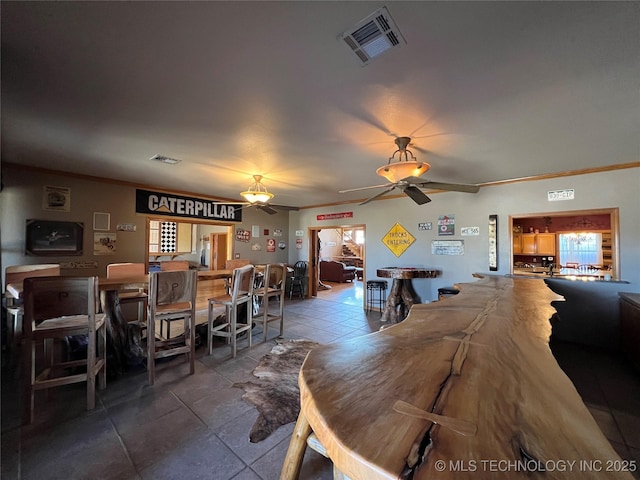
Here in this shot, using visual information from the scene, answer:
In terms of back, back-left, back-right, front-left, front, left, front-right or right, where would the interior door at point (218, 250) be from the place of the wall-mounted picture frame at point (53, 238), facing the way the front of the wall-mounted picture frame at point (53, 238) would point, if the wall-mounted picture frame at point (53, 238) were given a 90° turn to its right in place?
back-right

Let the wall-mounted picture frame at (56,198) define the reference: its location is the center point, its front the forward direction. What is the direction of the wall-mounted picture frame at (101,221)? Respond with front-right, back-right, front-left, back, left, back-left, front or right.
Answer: left

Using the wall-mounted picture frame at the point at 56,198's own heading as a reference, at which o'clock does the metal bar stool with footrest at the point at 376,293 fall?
The metal bar stool with footrest is roughly at 10 o'clock from the wall-mounted picture frame.

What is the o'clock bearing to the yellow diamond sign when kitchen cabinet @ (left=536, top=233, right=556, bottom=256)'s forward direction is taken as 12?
The yellow diamond sign is roughly at 1 o'clock from the kitchen cabinet.

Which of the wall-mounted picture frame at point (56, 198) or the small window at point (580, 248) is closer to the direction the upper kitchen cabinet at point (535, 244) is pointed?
the wall-mounted picture frame

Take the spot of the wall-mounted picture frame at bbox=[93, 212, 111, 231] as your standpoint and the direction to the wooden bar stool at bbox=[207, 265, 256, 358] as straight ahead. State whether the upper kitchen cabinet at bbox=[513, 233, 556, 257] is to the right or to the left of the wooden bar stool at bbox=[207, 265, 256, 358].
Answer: left

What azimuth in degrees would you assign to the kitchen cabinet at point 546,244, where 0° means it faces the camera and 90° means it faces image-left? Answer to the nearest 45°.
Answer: approximately 0°

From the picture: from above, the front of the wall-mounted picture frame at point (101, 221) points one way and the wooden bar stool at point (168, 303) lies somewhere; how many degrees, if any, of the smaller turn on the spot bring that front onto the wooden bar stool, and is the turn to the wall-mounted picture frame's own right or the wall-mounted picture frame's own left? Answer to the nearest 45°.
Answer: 0° — it already faces it

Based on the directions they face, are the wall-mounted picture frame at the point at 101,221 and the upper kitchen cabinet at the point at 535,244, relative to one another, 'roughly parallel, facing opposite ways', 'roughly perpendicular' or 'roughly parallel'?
roughly perpendicular

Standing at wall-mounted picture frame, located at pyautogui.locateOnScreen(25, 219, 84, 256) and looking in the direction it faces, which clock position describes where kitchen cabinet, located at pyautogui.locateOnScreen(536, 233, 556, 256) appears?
The kitchen cabinet is roughly at 10 o'clock from the wall-mounted picture frame.
